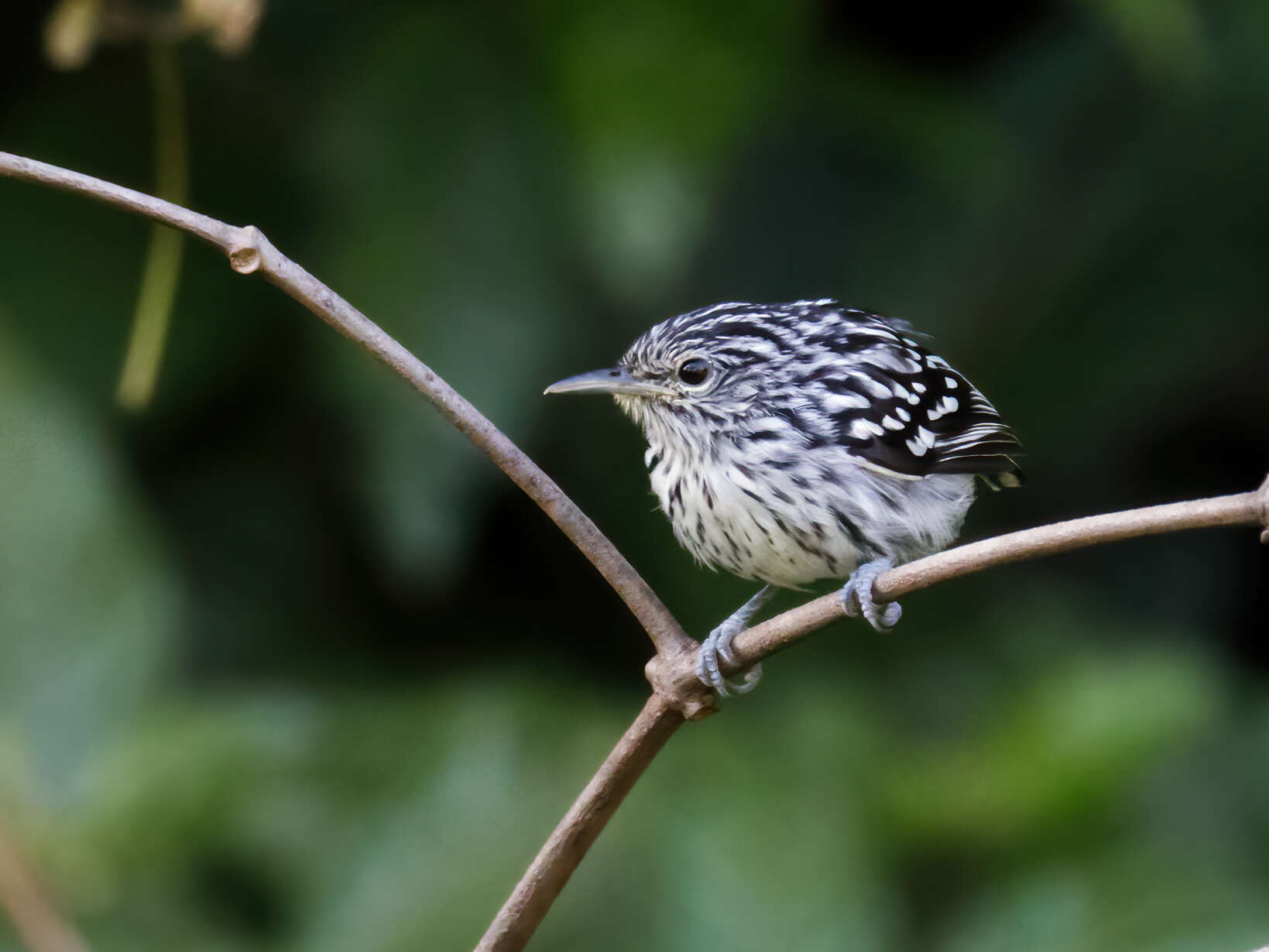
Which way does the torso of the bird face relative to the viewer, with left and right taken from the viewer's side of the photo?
facing to the left of the viewer

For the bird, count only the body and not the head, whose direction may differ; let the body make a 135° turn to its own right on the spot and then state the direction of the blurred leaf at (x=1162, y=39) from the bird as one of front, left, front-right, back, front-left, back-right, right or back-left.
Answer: front
